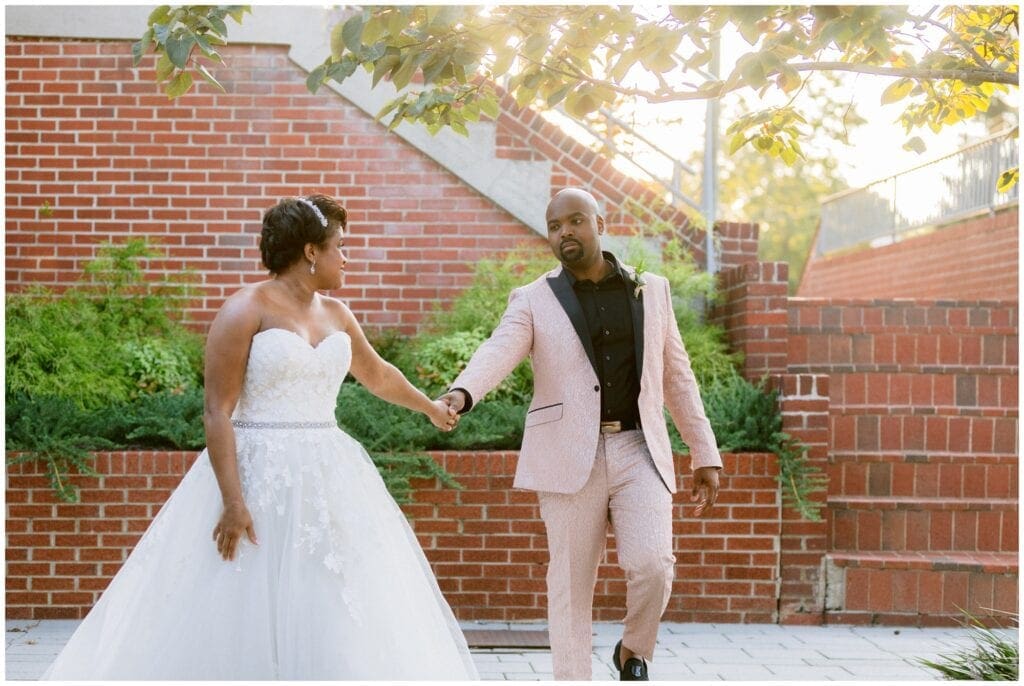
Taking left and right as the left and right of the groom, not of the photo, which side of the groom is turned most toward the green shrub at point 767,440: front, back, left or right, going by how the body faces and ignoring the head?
back

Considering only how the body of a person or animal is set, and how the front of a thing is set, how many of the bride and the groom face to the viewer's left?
0

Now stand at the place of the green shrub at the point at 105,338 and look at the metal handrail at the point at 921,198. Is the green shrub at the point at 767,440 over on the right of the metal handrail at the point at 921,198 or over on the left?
right

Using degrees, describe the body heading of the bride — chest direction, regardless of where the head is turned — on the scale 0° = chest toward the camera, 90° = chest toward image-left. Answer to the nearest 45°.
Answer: approximately 315°

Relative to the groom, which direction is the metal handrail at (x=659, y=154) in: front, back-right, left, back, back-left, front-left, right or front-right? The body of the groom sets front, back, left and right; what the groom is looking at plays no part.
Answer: back

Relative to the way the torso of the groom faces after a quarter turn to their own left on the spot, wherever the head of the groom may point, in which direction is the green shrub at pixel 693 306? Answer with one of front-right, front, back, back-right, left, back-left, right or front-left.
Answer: left

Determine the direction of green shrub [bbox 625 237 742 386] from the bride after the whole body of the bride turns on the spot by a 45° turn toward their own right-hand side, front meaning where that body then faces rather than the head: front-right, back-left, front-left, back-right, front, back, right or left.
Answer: back-left

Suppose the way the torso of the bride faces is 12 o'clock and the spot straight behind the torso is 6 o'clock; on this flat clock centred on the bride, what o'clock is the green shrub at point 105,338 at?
The green shrub is roughly at 7 o'clock from the bride.

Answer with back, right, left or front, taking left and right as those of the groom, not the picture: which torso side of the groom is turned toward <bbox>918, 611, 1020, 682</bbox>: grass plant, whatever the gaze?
left

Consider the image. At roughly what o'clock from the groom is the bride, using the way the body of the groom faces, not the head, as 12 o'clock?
The bride is roughly at 2 o'clock from the groom.

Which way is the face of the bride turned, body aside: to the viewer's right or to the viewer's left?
to the viewer's right

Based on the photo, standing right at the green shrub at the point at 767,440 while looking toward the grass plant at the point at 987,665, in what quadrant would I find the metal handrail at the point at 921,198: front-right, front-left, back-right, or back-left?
back-left

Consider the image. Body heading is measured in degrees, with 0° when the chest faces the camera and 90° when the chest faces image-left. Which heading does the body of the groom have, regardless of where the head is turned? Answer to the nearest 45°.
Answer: approximately 0°

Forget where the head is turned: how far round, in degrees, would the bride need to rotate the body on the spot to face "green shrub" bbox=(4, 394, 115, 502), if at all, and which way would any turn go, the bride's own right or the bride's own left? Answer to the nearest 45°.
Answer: approximately 135° to the bride's own left

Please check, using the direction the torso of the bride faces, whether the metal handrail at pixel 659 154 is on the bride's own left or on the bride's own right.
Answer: on the bride's own left

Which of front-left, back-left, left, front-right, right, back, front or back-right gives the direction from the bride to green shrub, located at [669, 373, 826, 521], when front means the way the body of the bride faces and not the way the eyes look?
left
